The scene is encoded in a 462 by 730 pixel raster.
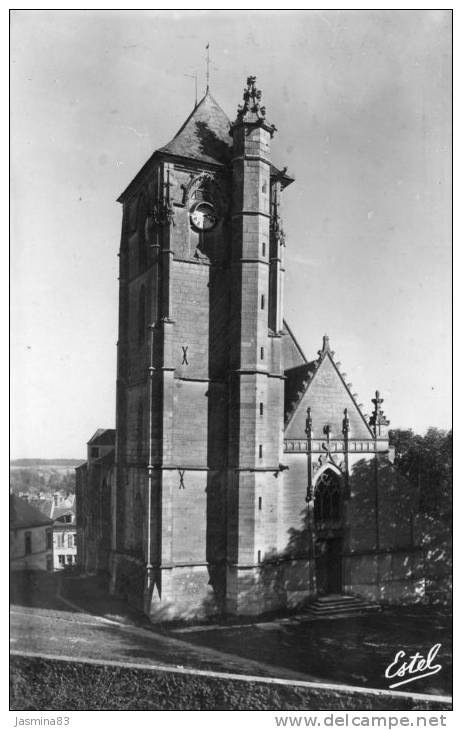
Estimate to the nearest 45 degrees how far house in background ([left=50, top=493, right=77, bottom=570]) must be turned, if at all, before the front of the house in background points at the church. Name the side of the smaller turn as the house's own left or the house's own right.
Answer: approximately 45° to the house's own left

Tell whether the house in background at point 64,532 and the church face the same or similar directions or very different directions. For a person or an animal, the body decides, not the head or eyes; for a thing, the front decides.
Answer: same or similar directions

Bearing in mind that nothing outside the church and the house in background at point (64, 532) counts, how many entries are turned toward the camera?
2

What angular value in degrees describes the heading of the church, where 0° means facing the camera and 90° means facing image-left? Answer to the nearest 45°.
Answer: approximately 0°

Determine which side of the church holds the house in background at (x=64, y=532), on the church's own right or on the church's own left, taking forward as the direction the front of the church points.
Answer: on the church's own right

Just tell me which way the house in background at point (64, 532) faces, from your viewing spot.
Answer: facing the viewer

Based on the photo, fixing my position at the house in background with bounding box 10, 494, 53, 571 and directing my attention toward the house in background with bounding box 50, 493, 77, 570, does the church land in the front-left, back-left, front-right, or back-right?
front-right
